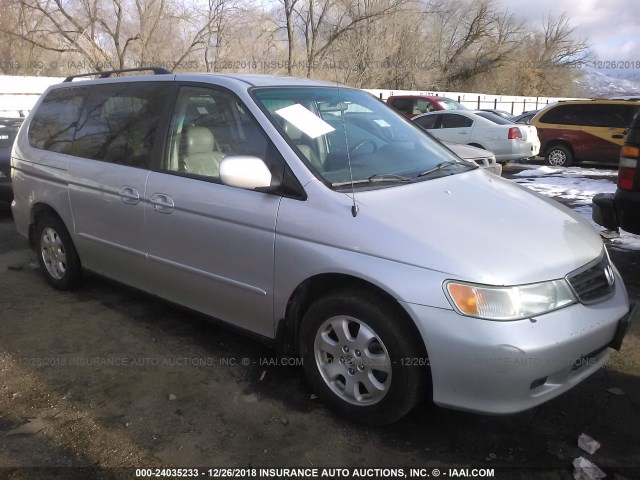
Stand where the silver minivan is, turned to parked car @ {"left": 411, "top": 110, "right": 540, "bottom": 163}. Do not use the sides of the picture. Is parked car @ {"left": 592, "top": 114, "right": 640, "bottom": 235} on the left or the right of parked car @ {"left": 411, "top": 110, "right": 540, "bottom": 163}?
right

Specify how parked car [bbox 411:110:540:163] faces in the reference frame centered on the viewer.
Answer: facing away from the viewer and to the left of the viewer

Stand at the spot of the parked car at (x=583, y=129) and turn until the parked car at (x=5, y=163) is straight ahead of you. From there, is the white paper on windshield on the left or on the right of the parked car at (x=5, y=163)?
left

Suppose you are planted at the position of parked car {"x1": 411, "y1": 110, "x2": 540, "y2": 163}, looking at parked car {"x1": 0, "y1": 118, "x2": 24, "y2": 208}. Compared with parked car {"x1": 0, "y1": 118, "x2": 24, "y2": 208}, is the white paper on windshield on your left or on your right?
left

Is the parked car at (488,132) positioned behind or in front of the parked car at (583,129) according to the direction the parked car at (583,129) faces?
behind

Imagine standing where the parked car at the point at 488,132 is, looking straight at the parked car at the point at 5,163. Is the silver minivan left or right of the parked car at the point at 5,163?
left

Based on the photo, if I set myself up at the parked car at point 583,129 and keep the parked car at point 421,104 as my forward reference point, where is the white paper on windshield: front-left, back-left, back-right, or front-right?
back-left

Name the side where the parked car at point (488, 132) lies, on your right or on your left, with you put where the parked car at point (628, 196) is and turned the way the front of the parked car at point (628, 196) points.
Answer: on your left

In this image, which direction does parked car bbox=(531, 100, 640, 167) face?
to the viewer's right

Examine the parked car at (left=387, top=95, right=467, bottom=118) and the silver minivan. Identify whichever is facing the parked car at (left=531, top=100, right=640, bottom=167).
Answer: the parked car at (left=387, top=95, right=467, bottom=118)
